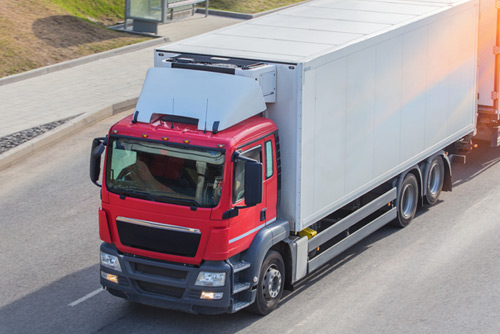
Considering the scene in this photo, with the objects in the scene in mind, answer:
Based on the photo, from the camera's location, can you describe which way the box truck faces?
facing the viewer and to the left of the viewer
